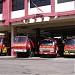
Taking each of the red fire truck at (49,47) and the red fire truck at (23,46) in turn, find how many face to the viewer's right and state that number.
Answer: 0

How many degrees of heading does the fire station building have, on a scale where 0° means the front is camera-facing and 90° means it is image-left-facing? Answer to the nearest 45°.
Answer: approximately 45°

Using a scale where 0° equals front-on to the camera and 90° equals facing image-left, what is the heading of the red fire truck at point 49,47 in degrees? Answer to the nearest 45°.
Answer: approximately 45°

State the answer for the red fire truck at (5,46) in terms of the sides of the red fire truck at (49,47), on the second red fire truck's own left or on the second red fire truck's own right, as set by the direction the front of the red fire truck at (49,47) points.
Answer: on the second red fire truck's own right

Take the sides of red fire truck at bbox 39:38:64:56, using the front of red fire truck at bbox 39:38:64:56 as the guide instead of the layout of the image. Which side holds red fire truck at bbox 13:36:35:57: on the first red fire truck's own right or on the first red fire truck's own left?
on the first red fire truck's own right
